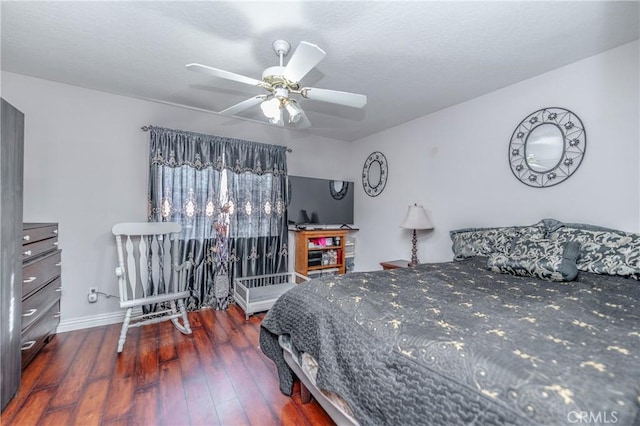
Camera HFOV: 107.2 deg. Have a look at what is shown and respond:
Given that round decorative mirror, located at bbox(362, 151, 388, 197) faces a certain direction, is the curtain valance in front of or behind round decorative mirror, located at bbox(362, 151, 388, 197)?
in front

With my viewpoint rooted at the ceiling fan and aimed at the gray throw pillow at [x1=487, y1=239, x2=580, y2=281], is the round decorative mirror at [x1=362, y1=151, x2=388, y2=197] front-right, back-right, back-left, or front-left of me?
front-left

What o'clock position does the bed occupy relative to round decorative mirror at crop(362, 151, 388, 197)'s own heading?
The bed is roughly at 10 o'clock from the round decorative mirror.

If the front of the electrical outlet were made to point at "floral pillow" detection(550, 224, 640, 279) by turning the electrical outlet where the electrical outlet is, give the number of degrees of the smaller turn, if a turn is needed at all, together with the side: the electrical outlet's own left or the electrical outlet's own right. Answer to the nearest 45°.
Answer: approximately 45° to the electrical outlet's own left

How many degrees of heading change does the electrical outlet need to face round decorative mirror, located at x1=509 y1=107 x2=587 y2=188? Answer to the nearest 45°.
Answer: approximately 45° to its left

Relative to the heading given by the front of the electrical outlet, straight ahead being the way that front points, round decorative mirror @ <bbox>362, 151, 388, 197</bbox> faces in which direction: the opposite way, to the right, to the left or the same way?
to the right

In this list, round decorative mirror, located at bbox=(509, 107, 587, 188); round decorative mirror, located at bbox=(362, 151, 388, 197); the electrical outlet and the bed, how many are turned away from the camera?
0

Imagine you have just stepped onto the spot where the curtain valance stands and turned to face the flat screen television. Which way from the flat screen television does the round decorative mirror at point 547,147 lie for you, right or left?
right

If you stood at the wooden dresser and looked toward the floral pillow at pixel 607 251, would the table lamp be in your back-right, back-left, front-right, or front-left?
front-left

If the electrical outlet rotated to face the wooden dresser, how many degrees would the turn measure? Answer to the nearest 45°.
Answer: approximately 45° to its right

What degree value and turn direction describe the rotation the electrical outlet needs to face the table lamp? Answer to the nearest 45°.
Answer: approximately 45° to its left

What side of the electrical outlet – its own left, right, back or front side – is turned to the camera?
front

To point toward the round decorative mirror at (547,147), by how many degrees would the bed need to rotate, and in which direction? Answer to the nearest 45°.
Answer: approximately 135° to its right

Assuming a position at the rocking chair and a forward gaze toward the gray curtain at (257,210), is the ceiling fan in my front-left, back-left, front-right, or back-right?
front-right

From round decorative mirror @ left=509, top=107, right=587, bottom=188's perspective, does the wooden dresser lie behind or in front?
in front

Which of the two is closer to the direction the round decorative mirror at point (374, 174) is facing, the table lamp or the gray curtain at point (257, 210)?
the gray curtain

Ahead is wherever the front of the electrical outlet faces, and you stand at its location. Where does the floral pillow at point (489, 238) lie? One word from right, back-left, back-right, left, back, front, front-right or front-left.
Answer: front-left

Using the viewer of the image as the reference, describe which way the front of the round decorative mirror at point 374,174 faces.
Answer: facing the viewer and to the left of the viewer

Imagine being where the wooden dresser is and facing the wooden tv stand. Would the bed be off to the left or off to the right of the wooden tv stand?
right
